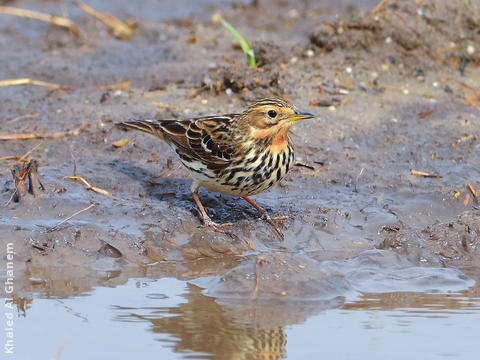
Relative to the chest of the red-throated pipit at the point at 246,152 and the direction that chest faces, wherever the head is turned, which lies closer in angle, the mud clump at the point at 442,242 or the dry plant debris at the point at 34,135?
the mud clump

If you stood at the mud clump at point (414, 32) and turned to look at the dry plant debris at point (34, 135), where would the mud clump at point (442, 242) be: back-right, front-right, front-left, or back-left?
front-left

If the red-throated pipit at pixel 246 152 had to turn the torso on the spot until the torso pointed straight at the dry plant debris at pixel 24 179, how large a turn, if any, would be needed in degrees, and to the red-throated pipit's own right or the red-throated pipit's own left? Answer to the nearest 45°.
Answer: approximately 135° to the red-throated pipit's own right

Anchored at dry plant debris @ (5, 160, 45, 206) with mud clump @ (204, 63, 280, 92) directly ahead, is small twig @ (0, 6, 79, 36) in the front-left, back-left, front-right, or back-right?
front-left

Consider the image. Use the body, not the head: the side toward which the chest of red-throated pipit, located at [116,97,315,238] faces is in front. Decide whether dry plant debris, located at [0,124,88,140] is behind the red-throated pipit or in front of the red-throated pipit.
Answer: behind

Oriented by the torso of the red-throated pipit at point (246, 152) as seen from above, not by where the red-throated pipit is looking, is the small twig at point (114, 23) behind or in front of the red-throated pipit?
behind

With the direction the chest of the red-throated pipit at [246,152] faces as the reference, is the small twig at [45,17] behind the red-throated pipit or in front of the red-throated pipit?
behind

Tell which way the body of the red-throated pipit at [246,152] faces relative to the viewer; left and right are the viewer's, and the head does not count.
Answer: facing the viewer and to the right of the viewer

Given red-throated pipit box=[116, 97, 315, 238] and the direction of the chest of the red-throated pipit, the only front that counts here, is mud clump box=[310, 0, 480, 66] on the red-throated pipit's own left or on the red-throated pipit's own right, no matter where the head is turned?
on the red-throated pipit's own left

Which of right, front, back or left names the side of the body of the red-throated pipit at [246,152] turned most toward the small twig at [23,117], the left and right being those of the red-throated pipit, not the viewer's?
back

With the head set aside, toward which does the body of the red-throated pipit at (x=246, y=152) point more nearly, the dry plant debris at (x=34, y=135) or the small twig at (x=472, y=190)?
the small twig

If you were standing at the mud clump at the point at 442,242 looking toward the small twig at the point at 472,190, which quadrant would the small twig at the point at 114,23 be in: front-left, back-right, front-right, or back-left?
front-left
